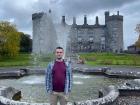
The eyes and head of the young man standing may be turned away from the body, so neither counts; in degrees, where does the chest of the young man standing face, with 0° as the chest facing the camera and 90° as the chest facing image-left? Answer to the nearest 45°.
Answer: approximately 0°
